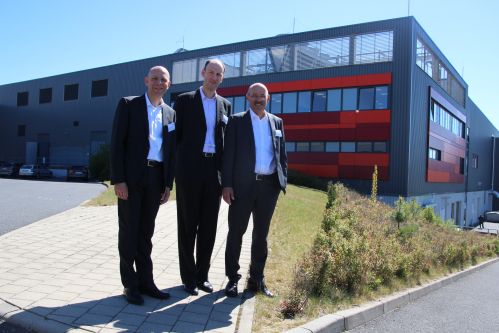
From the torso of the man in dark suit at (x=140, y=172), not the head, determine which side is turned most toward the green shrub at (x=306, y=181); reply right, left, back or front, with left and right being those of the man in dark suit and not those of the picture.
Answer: left

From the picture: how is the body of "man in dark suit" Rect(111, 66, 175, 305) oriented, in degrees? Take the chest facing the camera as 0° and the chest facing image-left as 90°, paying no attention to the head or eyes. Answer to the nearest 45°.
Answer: approximately 315°

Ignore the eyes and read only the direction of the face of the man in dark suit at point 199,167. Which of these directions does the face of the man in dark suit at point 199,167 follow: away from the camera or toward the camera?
toward the camera

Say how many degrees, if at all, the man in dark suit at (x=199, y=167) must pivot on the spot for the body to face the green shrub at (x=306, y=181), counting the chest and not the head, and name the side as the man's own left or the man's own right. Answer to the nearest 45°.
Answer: approximately 135° to the man's own left

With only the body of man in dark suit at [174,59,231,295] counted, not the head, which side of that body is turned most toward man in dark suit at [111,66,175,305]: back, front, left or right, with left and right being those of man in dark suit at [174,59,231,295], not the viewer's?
right

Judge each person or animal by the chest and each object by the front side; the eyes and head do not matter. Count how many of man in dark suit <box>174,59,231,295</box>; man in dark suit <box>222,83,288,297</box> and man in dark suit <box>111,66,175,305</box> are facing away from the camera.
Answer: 0

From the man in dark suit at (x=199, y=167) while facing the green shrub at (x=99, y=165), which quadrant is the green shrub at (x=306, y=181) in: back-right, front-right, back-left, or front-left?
front-right

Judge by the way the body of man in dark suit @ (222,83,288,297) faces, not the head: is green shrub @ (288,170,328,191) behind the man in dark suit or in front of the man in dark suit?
behind

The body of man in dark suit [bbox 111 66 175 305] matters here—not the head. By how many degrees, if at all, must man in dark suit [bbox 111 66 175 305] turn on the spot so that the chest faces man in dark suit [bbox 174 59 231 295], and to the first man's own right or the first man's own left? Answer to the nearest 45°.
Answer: approximately 45° to the first man's own left

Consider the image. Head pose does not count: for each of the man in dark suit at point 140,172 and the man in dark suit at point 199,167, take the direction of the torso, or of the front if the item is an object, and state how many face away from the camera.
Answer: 0

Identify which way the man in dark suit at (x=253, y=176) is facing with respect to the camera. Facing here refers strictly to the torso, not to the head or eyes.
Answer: toward the camera

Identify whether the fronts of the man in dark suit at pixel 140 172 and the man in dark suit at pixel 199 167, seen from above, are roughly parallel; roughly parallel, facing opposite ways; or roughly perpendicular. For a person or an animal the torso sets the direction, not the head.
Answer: roughly parallel
